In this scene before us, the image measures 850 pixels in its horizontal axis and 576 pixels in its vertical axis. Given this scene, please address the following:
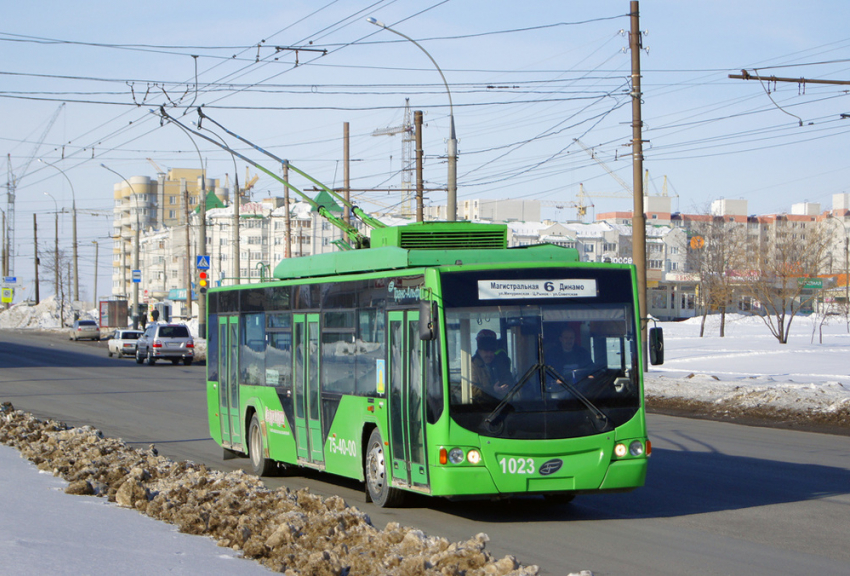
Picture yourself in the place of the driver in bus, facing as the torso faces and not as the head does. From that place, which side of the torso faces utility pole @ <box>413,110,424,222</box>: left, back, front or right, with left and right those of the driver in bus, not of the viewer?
back

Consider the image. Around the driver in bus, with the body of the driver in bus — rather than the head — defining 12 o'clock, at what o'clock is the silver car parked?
The silver car parked is roughly at 5 o'clock from the driver in bus.

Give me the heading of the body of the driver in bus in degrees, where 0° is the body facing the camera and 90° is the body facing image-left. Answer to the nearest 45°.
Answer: approximately 0°

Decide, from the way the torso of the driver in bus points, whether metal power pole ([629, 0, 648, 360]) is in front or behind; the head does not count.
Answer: behind
